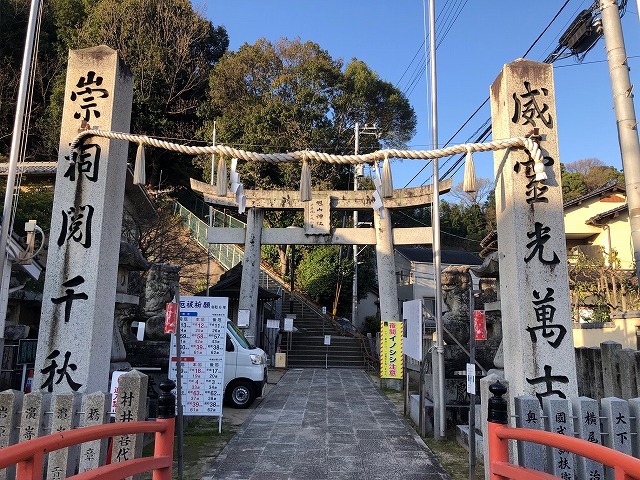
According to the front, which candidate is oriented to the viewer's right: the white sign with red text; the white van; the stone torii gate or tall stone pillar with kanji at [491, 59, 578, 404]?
the white van

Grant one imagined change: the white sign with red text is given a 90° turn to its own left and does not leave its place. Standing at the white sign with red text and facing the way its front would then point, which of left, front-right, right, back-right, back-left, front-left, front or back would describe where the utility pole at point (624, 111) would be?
front-right

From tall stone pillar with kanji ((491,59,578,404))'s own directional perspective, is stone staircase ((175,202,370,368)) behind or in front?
behind

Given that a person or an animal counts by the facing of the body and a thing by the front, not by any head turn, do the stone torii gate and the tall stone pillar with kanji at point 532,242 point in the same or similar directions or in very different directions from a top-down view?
same or similar directions

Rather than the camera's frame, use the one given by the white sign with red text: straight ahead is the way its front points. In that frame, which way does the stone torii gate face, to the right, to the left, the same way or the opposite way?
the same way

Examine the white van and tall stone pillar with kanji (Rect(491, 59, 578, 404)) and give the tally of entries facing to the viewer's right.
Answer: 1

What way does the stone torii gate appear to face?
toward the camera

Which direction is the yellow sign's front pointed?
toward the camera

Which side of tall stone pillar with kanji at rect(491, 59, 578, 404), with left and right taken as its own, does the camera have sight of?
front

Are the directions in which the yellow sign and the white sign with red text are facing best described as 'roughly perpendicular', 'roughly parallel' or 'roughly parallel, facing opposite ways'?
roughly parallel

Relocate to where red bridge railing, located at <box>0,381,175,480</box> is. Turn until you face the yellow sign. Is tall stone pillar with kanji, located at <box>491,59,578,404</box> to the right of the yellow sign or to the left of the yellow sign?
right

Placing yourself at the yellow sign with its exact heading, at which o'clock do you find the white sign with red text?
The white sign with red text is roughly at 1 o'clock from the yellow sign.

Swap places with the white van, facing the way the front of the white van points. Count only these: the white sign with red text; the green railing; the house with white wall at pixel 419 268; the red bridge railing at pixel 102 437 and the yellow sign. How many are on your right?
2

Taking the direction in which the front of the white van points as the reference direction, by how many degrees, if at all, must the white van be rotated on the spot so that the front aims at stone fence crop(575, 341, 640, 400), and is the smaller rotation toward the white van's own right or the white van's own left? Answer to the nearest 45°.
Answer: approximately 45° to the white van's own right

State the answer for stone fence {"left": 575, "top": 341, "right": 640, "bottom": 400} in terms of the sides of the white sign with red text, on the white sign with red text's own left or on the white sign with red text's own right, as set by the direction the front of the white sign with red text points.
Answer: on the white sign with red text's own left
